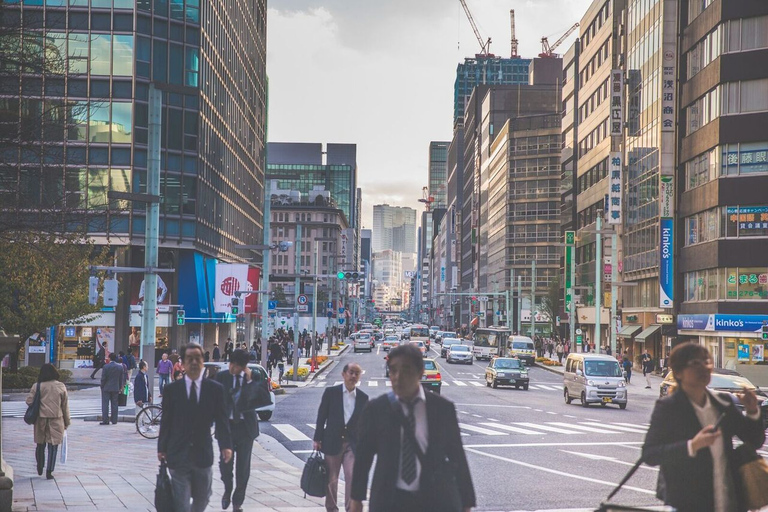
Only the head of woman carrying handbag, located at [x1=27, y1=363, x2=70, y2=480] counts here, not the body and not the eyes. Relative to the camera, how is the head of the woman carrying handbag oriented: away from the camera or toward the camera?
away from the camera

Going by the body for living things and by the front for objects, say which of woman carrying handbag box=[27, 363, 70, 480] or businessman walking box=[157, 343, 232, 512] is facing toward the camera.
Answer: the businessman walking

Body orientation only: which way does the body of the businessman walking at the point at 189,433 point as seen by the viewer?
toward the camera

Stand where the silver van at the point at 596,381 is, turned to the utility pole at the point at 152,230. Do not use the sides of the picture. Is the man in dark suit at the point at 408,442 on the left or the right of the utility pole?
left

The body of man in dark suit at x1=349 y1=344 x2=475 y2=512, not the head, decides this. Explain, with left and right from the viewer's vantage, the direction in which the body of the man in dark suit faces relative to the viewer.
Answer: facing the viewer

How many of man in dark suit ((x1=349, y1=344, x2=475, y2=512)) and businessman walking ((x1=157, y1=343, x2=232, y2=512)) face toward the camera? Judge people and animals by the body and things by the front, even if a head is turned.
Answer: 2

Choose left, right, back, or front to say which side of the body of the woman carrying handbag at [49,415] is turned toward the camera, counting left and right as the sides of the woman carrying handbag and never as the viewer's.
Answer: back

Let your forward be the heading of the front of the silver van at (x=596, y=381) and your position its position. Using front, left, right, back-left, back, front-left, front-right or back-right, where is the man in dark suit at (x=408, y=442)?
front-right

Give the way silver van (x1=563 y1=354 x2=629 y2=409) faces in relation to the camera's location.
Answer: facing the viewer and to the right of the viewer

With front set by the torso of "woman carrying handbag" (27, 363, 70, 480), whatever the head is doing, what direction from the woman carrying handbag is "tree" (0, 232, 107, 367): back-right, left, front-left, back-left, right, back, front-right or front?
front

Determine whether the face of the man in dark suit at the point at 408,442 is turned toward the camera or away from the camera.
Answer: toward the camera

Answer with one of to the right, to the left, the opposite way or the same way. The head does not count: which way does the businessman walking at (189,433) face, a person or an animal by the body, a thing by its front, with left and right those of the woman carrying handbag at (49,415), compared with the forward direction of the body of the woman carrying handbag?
the opposite way

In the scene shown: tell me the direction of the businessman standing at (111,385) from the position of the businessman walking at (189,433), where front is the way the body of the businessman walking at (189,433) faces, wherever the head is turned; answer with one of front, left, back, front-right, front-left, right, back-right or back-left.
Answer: back

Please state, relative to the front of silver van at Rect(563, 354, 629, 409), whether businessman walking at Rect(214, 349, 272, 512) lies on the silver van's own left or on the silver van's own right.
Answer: on the silver van's own right
